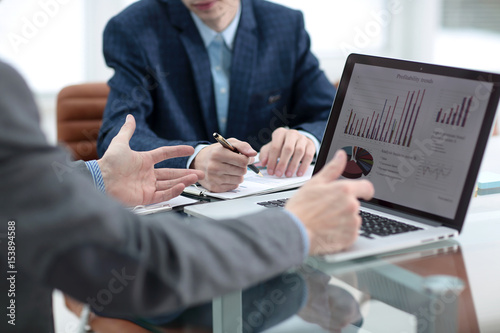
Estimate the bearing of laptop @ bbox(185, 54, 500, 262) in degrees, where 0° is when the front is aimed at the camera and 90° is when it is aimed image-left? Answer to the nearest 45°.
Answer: approximately 45°

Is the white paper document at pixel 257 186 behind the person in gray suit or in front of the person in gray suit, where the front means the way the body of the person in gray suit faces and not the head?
in front

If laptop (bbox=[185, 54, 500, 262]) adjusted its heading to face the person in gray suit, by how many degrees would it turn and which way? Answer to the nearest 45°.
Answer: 0° — it already faces them

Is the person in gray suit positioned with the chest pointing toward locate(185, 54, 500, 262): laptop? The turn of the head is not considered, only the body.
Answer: yes

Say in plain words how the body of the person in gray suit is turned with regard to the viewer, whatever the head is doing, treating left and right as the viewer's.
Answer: facing away from the viewer and to the right of the viewer

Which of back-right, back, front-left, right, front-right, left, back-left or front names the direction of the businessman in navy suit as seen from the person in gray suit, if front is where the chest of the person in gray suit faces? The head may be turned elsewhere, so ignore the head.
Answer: front-left

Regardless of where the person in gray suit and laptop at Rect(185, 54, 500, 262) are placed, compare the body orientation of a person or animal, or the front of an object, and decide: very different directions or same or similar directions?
very different directions
